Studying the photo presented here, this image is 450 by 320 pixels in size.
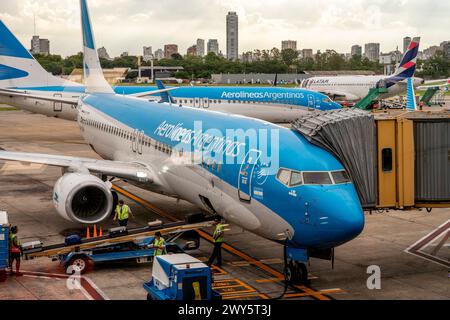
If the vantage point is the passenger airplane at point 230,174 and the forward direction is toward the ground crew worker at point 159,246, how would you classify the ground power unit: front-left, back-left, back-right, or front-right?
front-left

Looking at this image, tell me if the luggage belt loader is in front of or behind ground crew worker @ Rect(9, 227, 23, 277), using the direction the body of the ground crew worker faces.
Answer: in front

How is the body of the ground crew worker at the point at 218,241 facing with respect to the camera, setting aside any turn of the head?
to the viewer's left

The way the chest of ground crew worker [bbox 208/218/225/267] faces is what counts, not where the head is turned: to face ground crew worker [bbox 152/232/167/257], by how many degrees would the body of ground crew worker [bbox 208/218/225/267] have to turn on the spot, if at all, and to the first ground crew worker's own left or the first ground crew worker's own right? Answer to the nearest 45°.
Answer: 0° — they already face them

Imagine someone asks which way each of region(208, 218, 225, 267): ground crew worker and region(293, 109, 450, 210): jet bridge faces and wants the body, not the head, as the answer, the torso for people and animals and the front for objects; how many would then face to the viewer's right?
0

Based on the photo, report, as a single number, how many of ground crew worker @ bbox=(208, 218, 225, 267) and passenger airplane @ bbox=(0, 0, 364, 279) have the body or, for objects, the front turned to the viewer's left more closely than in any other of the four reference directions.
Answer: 1

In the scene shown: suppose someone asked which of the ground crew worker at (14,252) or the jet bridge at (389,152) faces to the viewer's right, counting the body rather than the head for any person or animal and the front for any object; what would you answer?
the ground crew worker

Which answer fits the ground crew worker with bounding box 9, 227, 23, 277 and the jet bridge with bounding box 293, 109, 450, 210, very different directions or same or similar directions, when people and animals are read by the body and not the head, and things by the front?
very different directions

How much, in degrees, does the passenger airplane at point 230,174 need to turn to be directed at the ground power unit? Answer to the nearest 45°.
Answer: approximately 45° to its right

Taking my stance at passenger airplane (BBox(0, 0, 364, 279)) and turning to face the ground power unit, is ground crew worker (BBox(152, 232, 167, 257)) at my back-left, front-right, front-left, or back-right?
front-right

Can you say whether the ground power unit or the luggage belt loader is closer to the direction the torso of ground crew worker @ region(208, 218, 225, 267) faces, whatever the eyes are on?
the luggage belt loader

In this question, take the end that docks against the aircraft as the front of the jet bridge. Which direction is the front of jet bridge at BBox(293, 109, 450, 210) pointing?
to the viewer's left
